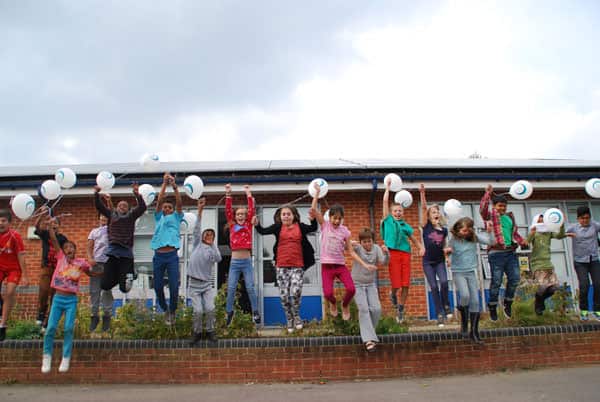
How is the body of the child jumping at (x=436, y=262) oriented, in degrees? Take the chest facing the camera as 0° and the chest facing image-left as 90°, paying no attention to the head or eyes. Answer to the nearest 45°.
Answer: approximately 0°

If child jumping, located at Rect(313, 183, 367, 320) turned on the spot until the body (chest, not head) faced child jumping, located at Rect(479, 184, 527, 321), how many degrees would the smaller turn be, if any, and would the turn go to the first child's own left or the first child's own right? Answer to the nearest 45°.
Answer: approximately 90° to the first child's own left

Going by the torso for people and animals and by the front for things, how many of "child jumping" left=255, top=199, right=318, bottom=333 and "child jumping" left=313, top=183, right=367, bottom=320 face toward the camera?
2

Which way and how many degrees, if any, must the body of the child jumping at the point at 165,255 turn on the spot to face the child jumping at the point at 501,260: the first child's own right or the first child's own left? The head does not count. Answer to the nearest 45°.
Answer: approximately 90° to the first child's own left
